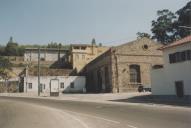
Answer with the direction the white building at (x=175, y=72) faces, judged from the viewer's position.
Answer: facing the viewer and to the left of the viewer
